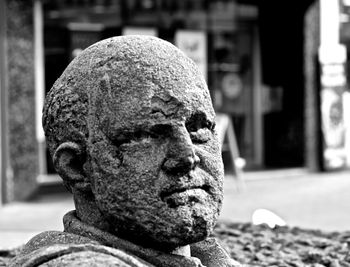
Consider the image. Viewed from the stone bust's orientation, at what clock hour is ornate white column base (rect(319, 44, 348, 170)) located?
The ornate white column base is roughly at 8 o'clock from the stone bust.

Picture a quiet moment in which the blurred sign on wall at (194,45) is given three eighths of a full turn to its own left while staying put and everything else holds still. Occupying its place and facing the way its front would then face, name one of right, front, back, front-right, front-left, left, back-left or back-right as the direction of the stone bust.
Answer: back-right

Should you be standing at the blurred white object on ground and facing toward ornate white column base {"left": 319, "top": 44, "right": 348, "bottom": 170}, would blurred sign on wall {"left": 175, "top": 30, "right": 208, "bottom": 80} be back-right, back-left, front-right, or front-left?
front-left

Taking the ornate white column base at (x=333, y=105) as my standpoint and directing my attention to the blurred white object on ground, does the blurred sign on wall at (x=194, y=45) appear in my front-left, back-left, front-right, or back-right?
front-right

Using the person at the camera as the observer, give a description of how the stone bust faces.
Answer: facing the viewer and to the right of the viewer

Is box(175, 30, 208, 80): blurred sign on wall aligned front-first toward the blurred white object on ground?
yes

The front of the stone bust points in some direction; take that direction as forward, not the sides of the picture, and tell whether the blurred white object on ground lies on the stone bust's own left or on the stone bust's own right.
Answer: on the stone bust's own left
